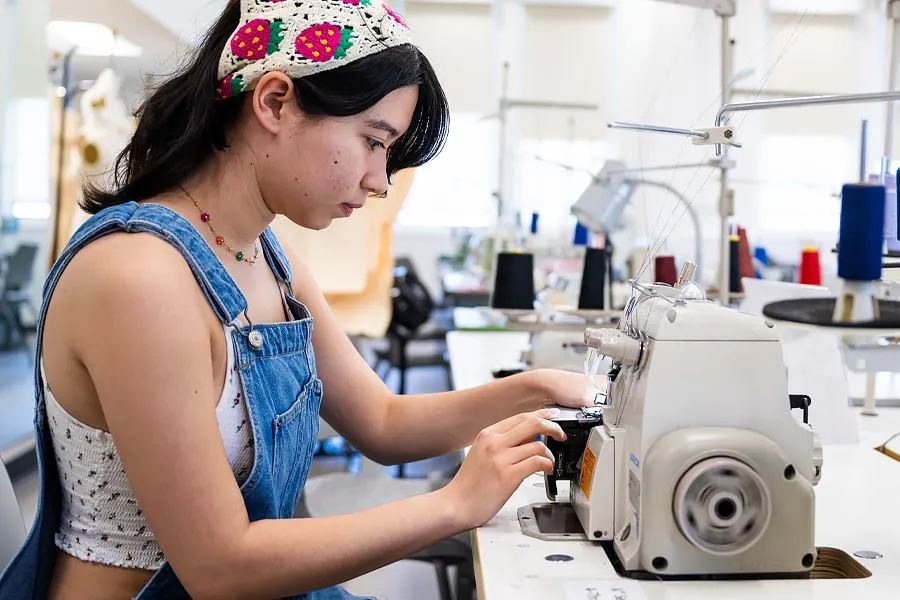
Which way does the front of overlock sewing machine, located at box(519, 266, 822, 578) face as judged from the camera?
facing to the left of the viewer

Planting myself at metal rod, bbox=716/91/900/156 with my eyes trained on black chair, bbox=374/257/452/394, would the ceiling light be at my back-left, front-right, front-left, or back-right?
front-left

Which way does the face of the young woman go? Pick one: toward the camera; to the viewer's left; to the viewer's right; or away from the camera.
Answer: to the viewer's right

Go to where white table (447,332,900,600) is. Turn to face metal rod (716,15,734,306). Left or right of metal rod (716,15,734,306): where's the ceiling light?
left
